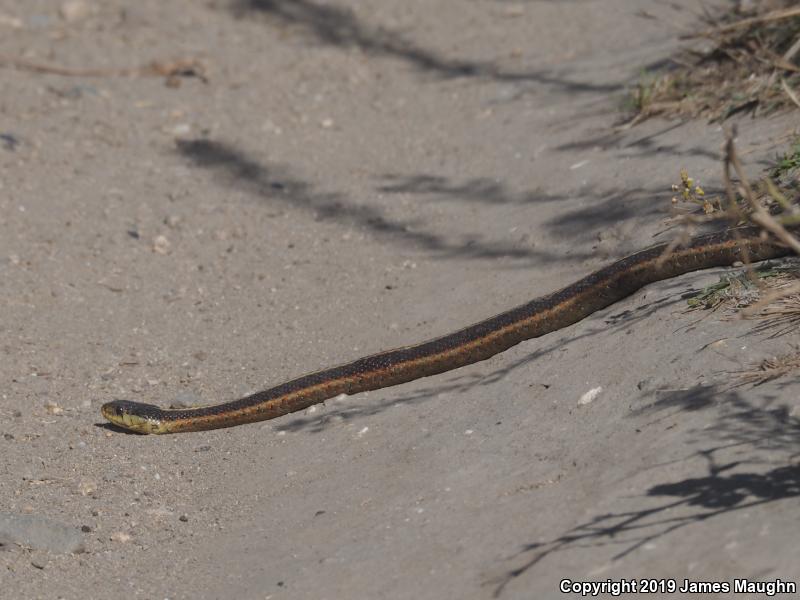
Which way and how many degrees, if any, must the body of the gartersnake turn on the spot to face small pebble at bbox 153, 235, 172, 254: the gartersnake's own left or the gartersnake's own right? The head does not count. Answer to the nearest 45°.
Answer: approximately 45° to the gartersnake's own right

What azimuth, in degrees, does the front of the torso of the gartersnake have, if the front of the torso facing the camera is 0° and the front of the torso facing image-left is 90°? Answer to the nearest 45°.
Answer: approximately 90°

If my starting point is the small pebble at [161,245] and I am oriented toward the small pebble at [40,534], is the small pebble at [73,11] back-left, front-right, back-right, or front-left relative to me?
back-right

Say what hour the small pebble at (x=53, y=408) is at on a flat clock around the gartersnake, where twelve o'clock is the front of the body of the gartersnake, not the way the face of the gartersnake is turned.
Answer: The small pebble is roughly at 12 o'clock from the gartersnake.

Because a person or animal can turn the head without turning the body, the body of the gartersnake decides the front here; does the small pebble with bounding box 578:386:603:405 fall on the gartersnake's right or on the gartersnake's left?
on the gartersnake's left

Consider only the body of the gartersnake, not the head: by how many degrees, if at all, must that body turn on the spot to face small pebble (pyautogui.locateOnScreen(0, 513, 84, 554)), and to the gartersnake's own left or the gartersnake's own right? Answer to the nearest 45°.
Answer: approximately 45° to the gartersnake's own left
